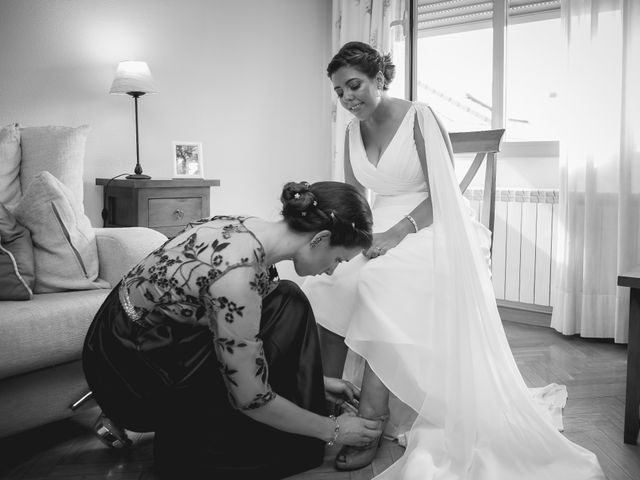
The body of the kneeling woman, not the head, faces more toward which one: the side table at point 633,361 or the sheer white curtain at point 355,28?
the side table

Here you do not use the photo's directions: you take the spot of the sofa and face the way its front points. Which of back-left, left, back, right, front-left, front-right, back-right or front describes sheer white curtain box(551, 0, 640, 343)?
front-left

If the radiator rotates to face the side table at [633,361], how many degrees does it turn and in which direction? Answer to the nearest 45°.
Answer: approximately 45° to its left

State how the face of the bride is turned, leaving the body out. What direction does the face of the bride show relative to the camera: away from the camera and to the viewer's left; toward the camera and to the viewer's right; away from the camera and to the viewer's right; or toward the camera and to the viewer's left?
toward the camera and to the viewer's left

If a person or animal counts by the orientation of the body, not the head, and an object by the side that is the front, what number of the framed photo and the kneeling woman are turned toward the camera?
1

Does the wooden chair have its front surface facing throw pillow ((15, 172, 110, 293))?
yes

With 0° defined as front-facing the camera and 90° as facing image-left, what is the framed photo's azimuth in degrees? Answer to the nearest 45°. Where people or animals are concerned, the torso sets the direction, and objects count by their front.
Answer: approximately 0°

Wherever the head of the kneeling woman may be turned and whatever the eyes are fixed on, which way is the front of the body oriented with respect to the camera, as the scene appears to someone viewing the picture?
to the viewer's right

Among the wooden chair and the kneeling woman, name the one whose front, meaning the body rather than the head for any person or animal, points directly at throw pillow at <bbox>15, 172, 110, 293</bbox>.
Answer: the wooden chair

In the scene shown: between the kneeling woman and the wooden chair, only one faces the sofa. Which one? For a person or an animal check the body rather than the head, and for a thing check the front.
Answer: the wooden chair

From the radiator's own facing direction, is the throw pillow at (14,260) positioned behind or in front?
in front

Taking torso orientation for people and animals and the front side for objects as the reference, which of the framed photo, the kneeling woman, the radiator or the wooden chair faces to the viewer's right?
the kneeling woman

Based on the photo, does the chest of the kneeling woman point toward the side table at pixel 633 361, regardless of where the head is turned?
yes

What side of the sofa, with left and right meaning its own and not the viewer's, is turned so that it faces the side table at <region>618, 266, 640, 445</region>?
front

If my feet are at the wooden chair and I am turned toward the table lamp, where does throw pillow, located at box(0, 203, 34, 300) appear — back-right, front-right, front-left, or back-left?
front-left

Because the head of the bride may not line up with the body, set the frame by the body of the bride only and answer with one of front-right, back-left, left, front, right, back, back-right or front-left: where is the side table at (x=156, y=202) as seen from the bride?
right

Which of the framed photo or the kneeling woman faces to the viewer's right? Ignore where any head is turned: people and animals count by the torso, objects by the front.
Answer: the kneeling woman

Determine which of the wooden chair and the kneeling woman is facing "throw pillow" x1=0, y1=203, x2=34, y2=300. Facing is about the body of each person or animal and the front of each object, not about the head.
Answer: the wooden chair

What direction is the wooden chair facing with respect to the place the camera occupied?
facing the viewer and to the left of the viewer
